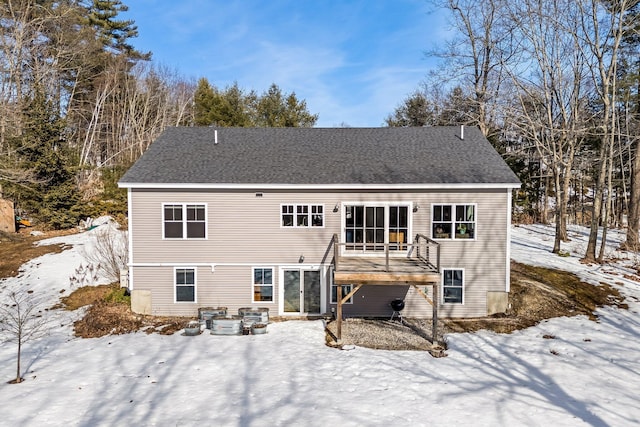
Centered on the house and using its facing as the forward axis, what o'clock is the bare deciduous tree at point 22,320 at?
The bare deciduous tree is roughly at 9 o'clock from the house.

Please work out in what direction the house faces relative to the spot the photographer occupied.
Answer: facing away from the viewer

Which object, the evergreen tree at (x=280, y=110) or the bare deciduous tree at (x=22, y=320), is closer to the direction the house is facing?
the evergreen tree

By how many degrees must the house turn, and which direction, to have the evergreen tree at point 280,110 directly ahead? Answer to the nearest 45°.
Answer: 0° — it already faces it

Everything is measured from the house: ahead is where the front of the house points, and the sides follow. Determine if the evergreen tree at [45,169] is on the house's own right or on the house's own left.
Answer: on the house's own left
